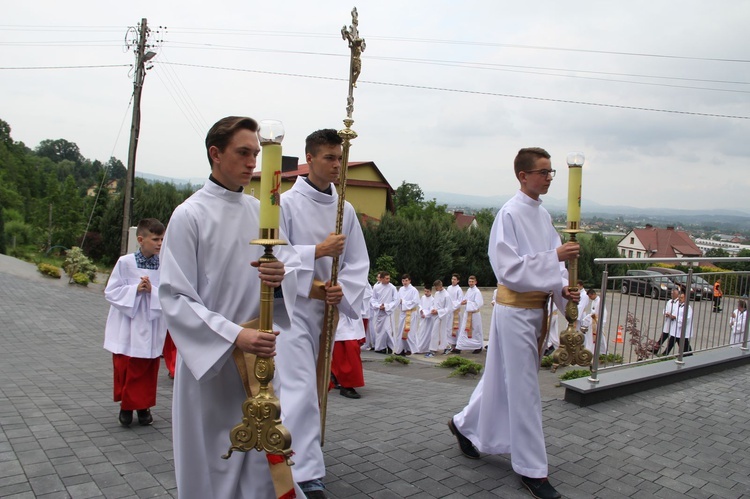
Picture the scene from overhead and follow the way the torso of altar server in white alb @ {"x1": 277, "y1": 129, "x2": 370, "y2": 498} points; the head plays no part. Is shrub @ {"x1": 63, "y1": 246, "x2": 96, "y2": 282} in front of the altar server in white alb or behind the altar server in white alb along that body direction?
behind

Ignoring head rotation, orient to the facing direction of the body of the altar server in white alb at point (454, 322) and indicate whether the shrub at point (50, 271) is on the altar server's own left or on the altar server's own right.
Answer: on the altar server's own right

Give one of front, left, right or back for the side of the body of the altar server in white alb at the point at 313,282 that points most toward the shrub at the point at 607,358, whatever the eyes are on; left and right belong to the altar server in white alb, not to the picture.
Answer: left

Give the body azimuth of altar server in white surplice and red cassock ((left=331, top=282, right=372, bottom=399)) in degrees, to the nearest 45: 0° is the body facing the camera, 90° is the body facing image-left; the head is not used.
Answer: approximately 315°

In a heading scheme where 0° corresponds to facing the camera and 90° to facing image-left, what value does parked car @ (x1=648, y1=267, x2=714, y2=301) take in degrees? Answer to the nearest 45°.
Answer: approximately 315°

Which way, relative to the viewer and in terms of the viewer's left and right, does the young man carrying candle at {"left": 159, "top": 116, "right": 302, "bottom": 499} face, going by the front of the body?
facing the viewer and to the right of the viewer

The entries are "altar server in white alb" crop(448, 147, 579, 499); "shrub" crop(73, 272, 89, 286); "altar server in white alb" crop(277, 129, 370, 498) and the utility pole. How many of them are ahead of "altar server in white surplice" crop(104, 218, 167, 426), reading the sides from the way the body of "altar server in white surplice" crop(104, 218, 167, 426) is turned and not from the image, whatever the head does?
2

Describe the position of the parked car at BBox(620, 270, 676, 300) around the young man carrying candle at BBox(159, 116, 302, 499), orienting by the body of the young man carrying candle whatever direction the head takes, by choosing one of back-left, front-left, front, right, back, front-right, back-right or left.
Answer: left
